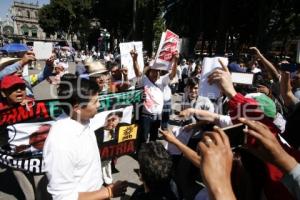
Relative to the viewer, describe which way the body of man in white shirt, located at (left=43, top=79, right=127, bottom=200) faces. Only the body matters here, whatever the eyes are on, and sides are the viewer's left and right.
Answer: facing to the right of the viewer

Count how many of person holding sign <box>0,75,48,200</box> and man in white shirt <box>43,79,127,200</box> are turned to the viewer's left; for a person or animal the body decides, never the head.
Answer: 0

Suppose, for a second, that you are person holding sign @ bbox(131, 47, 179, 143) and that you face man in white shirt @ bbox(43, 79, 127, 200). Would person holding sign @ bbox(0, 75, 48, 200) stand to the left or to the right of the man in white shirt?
right
